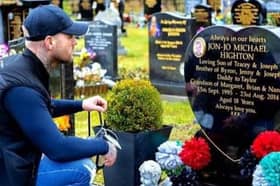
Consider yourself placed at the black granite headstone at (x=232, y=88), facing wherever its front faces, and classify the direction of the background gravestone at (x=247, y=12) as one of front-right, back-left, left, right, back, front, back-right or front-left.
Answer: back

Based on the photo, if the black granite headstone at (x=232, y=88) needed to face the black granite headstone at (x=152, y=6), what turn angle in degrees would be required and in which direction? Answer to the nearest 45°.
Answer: approximately 180°

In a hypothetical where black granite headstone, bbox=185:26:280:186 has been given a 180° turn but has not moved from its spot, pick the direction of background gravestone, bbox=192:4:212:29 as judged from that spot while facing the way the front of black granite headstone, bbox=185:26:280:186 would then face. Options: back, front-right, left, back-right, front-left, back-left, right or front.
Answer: front

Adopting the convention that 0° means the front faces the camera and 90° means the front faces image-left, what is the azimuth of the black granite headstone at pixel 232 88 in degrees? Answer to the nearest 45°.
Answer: approximately 0°

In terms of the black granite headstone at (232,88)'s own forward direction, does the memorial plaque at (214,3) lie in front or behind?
behind

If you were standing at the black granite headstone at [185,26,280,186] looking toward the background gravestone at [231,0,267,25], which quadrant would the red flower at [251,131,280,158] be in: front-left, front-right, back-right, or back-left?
back-right

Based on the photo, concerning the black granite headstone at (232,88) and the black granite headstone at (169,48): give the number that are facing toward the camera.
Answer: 2

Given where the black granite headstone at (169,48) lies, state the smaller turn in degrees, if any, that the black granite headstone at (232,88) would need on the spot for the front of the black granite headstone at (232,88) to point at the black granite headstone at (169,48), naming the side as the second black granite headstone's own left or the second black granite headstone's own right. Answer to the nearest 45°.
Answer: approximately 180°

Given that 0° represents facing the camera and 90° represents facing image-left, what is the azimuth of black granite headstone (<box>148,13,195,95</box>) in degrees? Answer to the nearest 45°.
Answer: approximately 0°

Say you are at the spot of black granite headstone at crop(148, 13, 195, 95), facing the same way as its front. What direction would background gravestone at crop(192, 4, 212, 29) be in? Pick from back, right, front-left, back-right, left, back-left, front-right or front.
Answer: back-left
